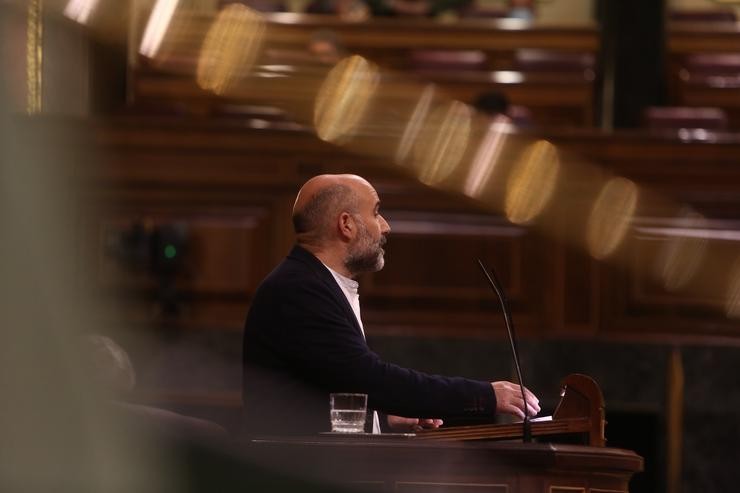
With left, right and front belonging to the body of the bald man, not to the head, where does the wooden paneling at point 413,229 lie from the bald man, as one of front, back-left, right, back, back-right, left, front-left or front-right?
left

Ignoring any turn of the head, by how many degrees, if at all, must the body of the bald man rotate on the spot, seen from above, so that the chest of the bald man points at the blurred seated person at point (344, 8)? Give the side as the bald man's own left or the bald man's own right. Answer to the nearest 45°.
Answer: approximately 90° to the bald man's own left

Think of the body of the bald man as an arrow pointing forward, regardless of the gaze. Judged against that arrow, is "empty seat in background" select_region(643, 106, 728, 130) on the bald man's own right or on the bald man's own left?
on the bald man's own left

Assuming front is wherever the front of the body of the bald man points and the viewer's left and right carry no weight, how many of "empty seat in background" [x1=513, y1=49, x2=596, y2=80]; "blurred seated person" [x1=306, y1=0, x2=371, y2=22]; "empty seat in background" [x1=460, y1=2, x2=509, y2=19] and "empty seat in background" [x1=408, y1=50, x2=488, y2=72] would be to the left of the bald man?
4

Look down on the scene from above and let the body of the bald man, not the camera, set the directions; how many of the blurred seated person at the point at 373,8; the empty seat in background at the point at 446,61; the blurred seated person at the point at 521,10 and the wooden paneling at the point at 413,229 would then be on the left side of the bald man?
4

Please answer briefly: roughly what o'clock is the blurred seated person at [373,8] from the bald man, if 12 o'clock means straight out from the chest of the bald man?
The blurred seated person is roughly at 9 o'clock from the bald man.

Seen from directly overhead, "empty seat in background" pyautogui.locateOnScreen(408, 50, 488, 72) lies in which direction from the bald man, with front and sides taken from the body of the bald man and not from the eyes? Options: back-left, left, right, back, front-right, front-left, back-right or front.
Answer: left

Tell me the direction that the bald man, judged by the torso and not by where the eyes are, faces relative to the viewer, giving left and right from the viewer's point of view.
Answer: facing to the right of the viewer

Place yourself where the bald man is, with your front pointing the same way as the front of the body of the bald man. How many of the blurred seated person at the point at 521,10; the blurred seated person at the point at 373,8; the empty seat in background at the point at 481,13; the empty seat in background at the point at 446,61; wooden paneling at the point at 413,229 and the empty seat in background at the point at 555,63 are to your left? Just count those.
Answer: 6

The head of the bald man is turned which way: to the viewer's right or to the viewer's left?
to the viewer's right

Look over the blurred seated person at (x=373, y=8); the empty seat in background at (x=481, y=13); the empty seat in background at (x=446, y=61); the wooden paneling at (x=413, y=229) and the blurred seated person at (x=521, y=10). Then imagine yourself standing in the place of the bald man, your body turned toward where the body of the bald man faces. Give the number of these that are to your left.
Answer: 5

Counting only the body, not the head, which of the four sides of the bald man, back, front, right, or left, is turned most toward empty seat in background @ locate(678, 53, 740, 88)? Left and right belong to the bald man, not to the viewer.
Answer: left
